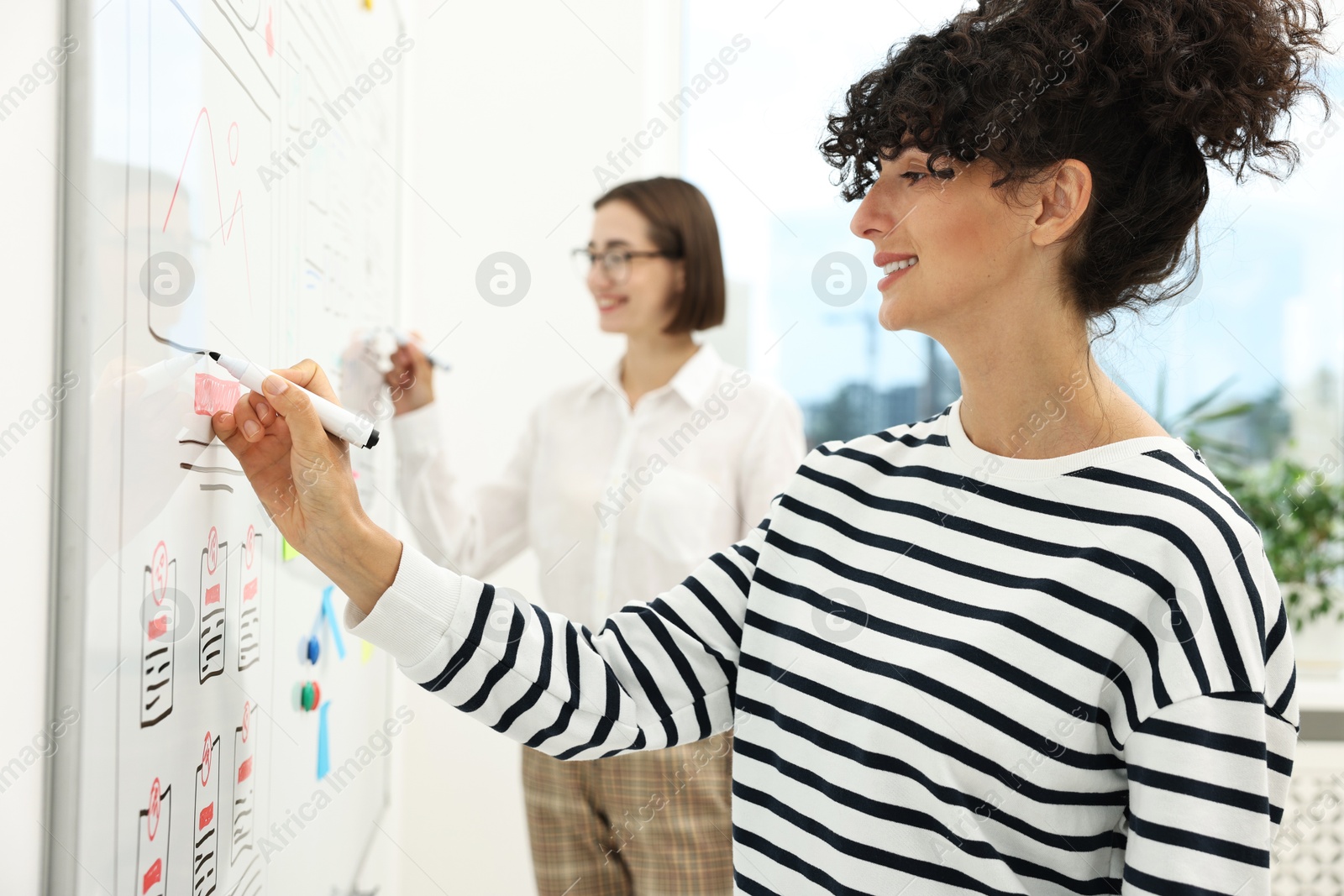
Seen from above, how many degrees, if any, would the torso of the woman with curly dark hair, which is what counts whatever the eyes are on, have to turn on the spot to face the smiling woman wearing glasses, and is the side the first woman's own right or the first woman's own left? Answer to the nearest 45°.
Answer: approximately 90° to the first woman's own right

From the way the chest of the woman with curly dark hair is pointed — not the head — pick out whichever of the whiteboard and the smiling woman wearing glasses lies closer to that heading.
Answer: the whiteboard

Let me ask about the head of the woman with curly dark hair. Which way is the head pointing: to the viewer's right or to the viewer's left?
to the viewer's left

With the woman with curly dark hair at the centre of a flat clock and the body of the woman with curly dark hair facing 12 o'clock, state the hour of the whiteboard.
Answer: The whiteboard is roughly at 1 o'clock from the woman with curly dark hair.
